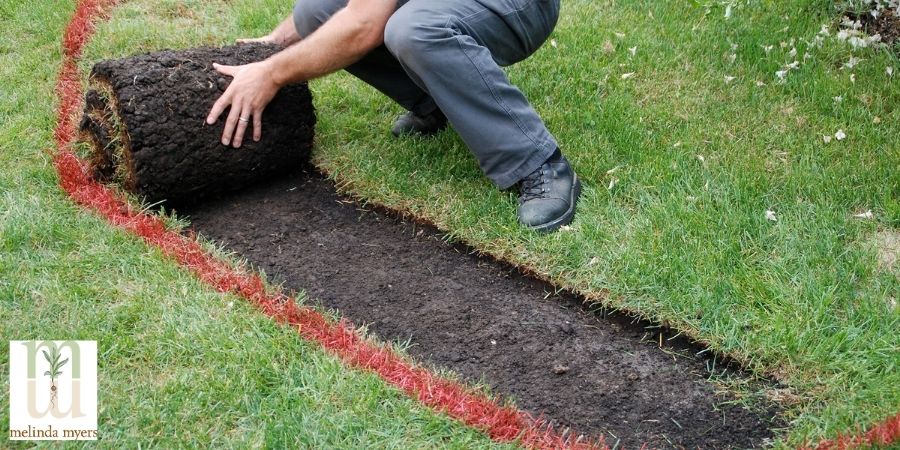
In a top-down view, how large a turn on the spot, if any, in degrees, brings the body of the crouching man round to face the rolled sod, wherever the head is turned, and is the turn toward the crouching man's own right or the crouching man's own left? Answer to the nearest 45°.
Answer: approximately 45° to the crouching man's own right

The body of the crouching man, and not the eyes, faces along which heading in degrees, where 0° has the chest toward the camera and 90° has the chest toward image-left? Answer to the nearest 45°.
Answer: approximately 45°
